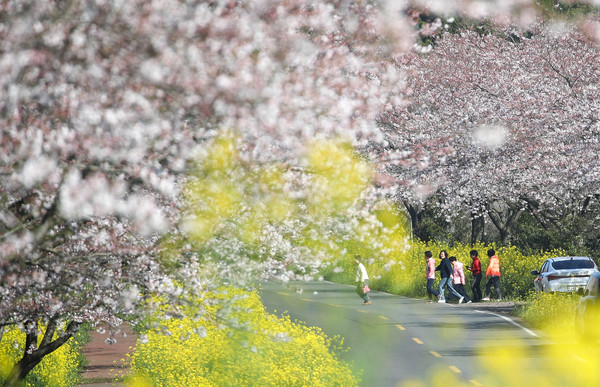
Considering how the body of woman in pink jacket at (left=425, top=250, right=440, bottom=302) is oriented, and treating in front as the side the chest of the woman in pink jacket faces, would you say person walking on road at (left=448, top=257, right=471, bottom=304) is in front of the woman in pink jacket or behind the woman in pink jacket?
behind

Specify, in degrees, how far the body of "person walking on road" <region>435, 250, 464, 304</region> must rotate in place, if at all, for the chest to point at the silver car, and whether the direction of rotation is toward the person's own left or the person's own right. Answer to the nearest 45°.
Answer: approximately 135° to the person's own left

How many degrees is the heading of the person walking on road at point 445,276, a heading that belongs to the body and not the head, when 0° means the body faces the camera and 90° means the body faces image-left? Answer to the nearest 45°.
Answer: approximately 90°

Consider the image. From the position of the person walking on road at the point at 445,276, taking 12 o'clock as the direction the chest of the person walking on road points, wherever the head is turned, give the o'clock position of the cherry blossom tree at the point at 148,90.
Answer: The cherry blossom tree is roughly at 9 o'clock from the person walking on road.
